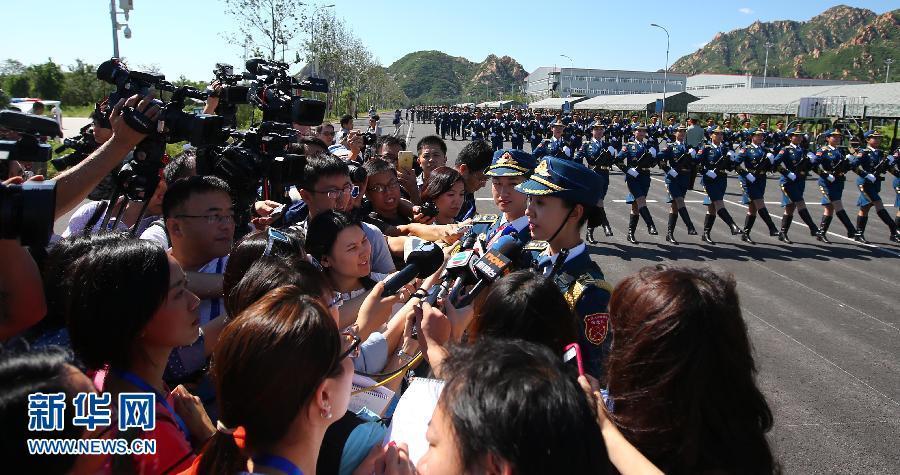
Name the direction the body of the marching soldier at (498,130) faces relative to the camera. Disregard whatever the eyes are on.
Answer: toward the camera

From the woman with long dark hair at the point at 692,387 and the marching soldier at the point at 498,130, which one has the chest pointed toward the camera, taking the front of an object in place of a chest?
the marching soldier

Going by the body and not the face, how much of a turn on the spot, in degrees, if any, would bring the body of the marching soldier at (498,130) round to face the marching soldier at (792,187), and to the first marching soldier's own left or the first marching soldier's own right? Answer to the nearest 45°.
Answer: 0° — they already face them

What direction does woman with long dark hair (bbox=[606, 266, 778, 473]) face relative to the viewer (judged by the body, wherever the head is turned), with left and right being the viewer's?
facing away from the viewer and to the left of the viewer

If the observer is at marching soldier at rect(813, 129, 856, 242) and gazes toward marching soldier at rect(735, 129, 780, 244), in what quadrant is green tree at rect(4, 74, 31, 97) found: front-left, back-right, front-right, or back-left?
front-right

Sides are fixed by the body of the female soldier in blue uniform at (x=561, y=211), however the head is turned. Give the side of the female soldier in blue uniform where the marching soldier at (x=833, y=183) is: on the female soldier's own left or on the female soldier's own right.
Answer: on the female soldier's own right

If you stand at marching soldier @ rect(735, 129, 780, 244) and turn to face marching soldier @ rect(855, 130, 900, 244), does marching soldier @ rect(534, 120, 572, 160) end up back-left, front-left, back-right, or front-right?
back-left

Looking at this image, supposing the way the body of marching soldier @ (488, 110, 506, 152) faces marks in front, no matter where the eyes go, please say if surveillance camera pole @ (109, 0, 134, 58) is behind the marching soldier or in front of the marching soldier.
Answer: in front

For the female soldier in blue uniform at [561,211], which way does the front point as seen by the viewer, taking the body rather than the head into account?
to the viewer's left

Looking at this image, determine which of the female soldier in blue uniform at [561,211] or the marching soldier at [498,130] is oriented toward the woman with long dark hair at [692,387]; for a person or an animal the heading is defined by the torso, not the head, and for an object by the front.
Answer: the marching soldier

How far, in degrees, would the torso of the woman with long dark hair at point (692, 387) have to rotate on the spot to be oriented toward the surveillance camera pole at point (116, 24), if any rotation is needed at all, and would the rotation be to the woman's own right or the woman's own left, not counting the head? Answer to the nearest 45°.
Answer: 0° — they already face it

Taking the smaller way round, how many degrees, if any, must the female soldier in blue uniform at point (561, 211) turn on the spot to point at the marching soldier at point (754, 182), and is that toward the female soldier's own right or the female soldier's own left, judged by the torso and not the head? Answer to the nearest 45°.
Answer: approximately 90° to the female soldier's own right

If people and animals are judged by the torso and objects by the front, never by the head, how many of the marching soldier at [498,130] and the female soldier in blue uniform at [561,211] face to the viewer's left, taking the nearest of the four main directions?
1

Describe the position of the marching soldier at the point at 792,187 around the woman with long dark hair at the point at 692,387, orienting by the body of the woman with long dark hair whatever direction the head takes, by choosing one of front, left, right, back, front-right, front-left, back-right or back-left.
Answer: front-right

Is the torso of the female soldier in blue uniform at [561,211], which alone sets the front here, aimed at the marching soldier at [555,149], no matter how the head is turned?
no
